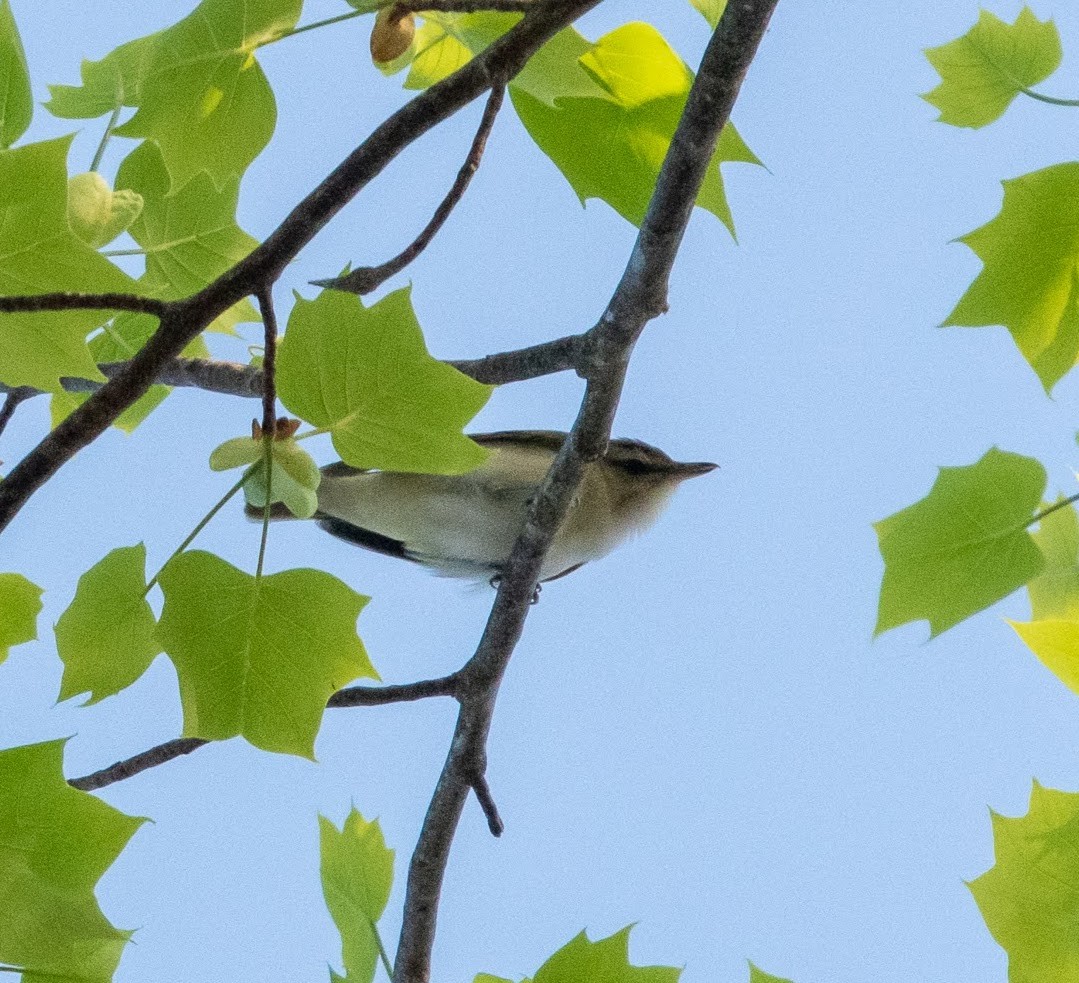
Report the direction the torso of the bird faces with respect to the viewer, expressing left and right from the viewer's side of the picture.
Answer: facing to the right of the viewer
